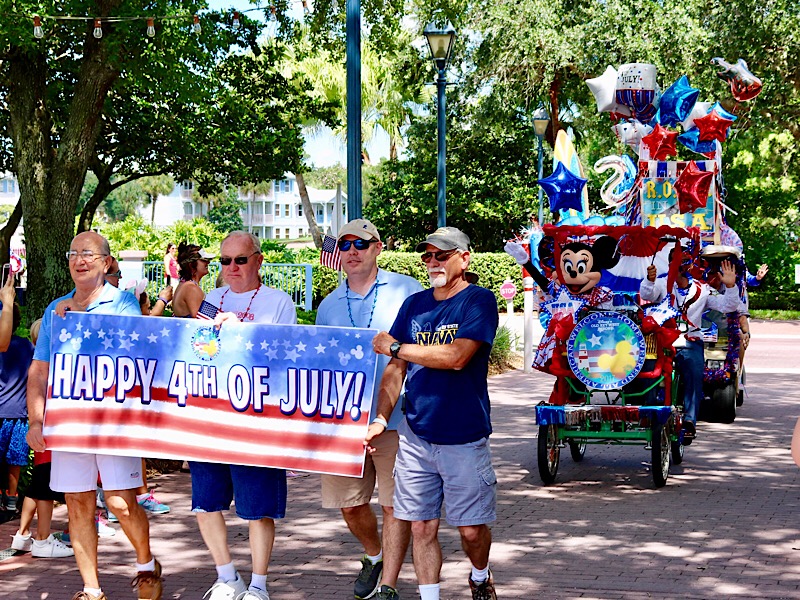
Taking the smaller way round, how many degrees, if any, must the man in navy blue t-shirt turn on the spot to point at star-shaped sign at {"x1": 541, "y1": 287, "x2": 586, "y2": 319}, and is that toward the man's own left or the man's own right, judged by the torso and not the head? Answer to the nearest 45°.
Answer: approximately 135° to the man's own right

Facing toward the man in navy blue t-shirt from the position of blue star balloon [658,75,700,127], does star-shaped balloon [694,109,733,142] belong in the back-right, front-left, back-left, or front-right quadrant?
back-left

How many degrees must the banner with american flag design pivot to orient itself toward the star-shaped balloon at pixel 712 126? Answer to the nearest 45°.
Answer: approximately 135° to its left

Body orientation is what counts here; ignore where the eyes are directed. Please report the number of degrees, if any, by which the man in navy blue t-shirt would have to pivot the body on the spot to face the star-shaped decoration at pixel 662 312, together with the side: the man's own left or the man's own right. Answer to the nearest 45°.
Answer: approximately 180°

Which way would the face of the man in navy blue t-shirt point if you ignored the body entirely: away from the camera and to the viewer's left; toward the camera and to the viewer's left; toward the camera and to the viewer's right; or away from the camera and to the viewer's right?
toward the camera and to the viewer's left

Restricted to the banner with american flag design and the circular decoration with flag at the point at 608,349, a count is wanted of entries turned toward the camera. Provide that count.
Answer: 2

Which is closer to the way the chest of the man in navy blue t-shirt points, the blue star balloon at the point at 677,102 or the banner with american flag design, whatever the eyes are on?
the banner with american flag design

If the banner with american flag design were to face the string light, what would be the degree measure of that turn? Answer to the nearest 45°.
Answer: approximately 180°

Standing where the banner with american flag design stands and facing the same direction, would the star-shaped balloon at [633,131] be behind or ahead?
behind

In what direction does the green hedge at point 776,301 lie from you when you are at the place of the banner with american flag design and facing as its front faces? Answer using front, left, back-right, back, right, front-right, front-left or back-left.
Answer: back-left

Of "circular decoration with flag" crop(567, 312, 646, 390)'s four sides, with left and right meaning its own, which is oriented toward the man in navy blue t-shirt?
front

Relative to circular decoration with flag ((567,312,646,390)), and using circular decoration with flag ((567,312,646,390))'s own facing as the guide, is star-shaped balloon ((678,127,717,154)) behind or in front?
behind

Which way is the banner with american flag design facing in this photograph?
toward the camera

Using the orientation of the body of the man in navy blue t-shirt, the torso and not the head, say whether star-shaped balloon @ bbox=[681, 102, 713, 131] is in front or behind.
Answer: behind
